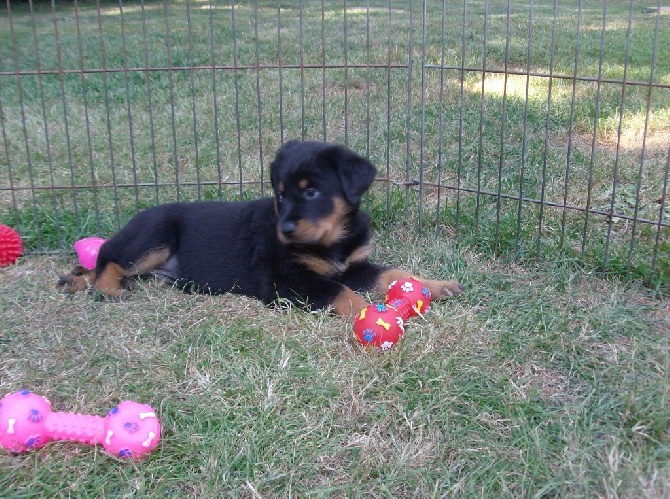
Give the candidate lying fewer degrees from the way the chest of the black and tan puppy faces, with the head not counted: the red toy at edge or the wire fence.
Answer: the wire fence

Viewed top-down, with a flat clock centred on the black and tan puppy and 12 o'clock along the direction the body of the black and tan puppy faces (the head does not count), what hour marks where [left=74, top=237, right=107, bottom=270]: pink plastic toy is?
The pink plastic toy is roughly at 7 o'clock from the black and tan puppy.

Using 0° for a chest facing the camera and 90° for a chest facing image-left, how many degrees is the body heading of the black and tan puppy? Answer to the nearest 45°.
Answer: approximately 270°

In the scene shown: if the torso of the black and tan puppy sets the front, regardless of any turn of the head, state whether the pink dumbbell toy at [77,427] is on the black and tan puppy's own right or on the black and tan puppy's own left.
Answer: on the black and tan puppy's own right

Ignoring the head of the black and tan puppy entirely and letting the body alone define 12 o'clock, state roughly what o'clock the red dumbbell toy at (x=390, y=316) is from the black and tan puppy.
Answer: The red dumbbell toy is roughly at 2 o'clock from the black and tan puppy.
